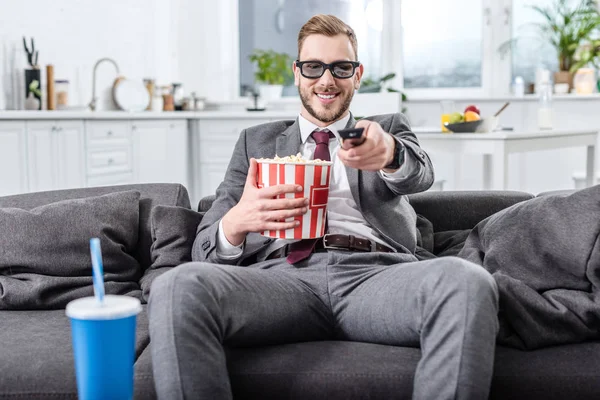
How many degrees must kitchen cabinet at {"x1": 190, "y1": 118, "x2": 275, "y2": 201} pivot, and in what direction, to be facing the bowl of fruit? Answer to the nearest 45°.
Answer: approximately 45° to its left

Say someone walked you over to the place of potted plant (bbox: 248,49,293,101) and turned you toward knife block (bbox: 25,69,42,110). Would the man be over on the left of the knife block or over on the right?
left

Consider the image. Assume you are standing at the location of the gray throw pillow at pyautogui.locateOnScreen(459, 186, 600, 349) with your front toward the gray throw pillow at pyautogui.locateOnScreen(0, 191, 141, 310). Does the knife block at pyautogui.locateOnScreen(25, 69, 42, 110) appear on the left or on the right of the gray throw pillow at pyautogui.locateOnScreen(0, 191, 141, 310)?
right

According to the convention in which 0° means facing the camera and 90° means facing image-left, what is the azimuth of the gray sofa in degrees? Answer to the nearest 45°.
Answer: approximately 0°

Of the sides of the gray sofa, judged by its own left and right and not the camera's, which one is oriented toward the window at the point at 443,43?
back

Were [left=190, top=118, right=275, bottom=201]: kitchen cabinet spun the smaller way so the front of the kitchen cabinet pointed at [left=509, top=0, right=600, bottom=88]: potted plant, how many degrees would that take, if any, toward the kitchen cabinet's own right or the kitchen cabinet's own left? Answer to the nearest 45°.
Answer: approximately 90° to the kitchen cabinet's own left

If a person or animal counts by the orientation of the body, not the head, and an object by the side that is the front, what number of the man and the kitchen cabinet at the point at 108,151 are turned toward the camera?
2

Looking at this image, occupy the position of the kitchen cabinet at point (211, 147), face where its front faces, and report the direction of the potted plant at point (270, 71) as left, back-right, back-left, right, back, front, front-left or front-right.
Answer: back-left

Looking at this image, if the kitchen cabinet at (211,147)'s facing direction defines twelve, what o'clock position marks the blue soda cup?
The blue soda cup is roughly at 12 o'clock from the kitchen cabinet.

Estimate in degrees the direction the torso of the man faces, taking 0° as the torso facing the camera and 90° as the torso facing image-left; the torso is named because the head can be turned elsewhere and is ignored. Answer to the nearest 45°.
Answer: approximately 0°
